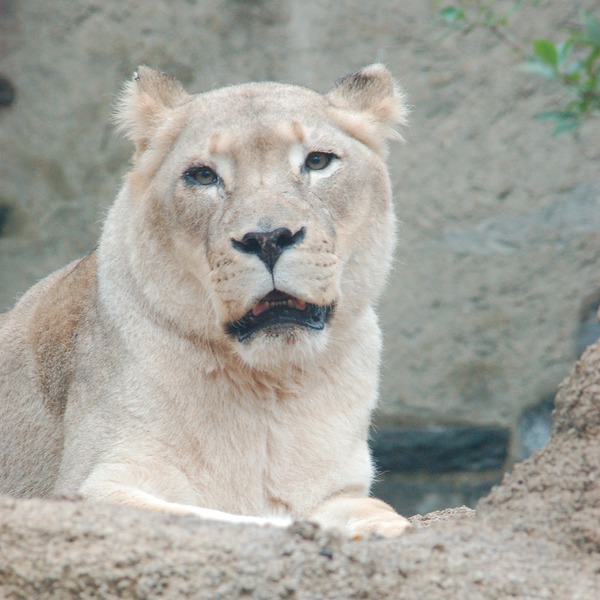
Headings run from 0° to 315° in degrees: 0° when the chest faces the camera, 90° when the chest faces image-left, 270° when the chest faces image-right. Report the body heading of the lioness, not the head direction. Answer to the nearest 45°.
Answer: approximately 315°
